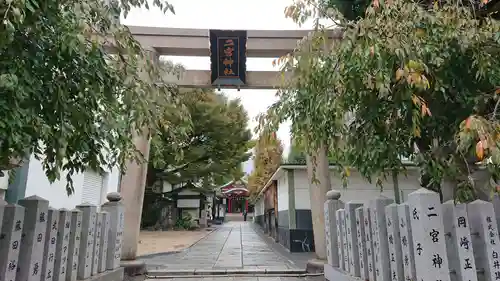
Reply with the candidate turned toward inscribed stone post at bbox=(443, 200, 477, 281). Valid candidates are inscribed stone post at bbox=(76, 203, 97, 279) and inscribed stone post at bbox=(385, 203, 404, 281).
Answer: inscribed stone post at bbox=(76, 203, 97, 279)

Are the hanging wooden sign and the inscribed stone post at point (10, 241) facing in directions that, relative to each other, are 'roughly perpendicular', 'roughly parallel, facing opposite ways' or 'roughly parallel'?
roughly perpendicular

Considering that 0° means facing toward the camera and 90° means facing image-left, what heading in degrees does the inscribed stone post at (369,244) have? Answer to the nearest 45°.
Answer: approximately 45°

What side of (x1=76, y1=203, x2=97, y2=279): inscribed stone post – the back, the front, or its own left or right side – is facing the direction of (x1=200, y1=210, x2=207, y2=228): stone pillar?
left

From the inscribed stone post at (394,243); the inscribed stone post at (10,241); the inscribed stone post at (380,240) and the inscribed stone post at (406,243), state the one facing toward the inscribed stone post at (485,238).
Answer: the inscribed stone post at (10,241)
